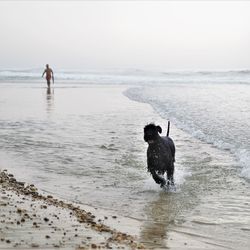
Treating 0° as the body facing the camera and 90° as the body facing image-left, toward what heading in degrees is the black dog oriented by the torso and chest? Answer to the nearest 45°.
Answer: approximately 45°
